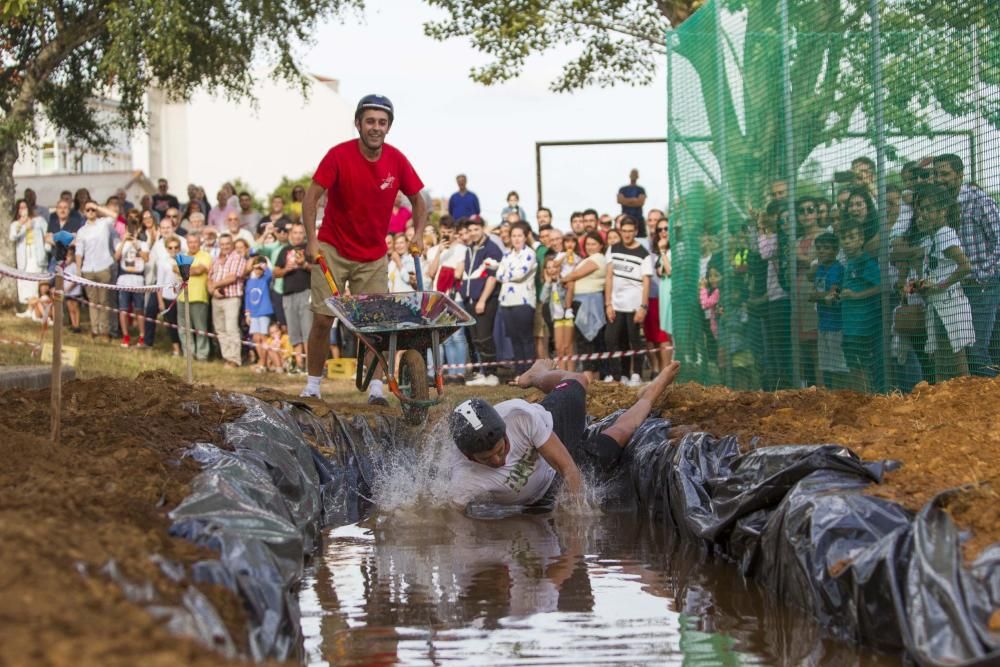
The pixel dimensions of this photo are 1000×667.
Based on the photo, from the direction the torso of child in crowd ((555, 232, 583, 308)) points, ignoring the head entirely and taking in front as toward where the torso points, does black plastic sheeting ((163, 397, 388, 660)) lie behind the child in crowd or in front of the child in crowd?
in front

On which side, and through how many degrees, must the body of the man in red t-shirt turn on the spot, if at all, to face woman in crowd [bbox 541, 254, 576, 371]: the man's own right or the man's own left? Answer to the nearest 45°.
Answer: approximately 180°

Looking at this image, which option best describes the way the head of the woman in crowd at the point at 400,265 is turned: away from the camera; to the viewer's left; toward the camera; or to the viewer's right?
toward the camera

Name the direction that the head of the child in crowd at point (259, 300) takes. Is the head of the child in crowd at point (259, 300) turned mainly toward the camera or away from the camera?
toward the camera

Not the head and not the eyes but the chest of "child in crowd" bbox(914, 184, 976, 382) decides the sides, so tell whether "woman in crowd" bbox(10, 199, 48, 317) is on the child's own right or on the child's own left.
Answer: on the child's own right

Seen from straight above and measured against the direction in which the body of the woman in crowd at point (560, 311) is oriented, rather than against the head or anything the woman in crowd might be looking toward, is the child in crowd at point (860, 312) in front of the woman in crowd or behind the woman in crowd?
in front

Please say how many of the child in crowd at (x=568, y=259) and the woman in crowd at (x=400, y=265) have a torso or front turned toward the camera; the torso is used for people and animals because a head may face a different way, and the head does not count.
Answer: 2

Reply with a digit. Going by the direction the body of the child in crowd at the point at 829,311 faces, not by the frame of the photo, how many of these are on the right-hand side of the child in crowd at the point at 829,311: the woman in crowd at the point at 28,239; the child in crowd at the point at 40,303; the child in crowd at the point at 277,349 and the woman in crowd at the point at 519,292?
4

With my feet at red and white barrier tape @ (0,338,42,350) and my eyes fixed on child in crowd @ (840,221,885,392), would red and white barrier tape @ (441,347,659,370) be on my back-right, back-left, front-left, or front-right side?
front-left

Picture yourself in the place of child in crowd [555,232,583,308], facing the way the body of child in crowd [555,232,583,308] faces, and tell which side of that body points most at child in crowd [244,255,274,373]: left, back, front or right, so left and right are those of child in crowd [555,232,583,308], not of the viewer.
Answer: right

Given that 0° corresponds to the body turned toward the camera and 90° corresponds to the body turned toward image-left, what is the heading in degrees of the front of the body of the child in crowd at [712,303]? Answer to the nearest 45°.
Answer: approximately 45°

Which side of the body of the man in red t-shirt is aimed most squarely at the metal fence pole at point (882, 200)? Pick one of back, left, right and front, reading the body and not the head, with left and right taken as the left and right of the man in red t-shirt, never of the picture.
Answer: left

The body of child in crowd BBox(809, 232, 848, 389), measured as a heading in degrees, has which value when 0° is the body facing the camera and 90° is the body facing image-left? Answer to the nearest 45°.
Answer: approximately 45°

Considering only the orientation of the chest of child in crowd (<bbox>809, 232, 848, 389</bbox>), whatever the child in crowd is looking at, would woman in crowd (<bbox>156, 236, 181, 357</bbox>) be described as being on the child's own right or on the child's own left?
on the child's own right

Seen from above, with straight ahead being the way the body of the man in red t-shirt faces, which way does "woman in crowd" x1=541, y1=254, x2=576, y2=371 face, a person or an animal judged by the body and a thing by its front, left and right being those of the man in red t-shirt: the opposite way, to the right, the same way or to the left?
the same way

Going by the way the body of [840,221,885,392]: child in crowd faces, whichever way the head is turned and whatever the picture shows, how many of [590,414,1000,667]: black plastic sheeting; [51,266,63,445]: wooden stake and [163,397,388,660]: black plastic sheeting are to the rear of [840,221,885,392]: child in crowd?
0

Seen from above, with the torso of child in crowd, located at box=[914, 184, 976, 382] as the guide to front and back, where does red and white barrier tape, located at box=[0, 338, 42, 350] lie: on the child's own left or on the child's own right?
on the child's own right

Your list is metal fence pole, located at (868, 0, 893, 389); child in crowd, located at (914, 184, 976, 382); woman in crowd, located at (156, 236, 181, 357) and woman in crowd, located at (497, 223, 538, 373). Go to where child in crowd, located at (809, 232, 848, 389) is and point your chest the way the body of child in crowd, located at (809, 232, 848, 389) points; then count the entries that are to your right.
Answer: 2

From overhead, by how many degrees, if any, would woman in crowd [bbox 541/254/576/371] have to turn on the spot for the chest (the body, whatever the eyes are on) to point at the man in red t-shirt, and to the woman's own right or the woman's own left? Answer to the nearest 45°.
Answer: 0° — they already face them

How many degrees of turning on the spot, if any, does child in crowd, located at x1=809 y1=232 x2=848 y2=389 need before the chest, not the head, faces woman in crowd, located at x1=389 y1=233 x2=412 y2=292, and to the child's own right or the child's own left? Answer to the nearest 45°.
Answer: approximately 90° to the child's own right

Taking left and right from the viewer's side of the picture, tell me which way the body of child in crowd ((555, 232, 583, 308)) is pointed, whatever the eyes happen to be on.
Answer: facing the viewer

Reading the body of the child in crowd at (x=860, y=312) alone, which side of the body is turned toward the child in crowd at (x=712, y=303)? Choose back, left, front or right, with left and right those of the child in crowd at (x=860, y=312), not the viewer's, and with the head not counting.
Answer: right

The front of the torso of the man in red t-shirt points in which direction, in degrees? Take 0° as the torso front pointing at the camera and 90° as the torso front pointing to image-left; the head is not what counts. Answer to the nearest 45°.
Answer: approximately 0°
